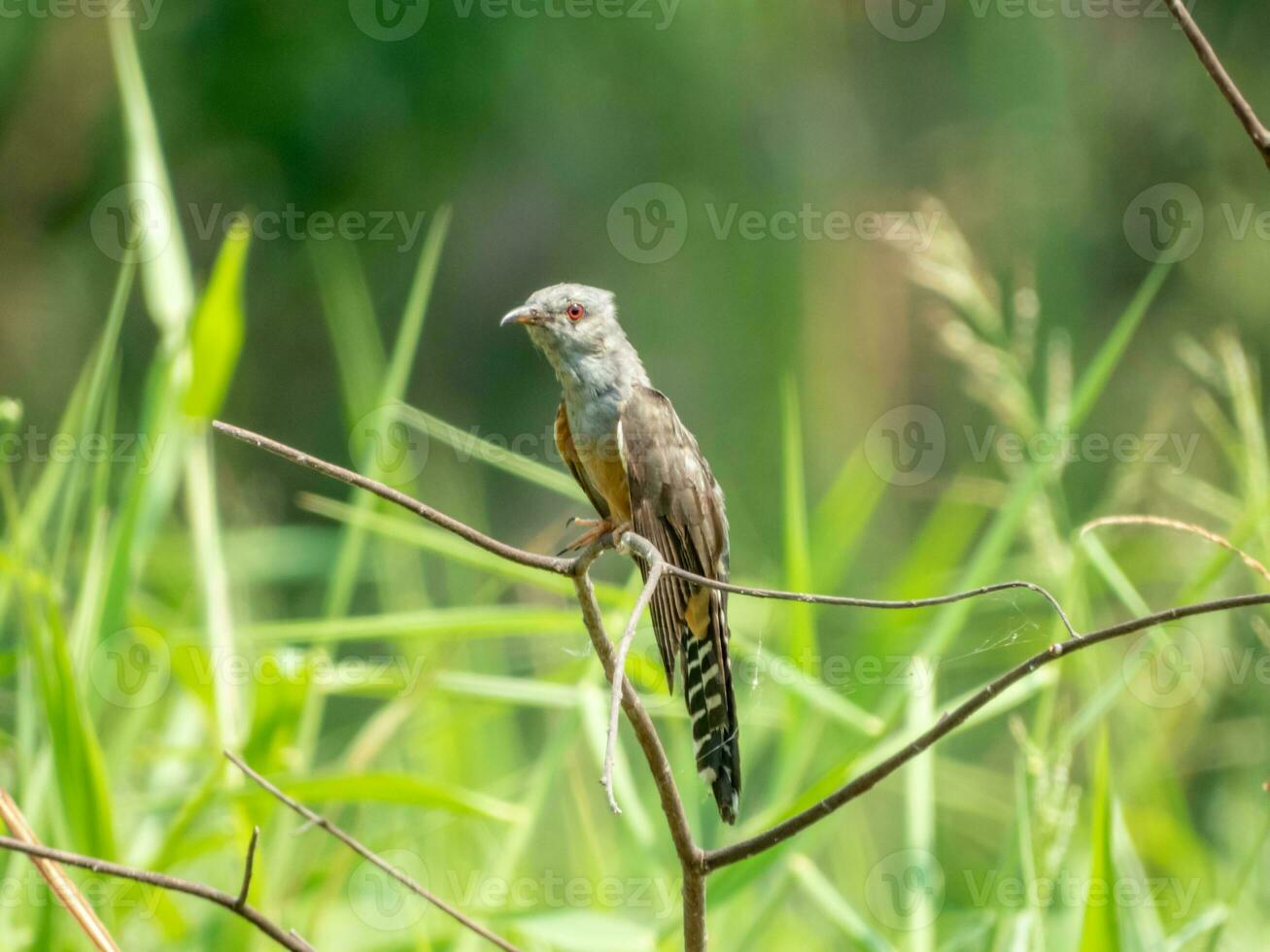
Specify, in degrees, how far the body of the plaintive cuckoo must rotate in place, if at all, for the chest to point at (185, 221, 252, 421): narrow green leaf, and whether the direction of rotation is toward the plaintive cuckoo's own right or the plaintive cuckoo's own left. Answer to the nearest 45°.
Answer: approximately 45° to the plaintive cuckoo's own right

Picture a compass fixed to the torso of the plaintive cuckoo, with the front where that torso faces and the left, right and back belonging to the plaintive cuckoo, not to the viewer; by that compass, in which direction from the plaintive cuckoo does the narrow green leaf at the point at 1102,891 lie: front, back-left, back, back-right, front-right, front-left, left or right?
back

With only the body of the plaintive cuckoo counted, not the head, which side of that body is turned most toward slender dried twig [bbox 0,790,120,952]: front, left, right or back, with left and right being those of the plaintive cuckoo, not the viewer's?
front

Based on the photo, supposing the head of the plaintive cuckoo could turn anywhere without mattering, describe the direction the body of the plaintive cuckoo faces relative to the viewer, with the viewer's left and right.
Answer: facing the viewer and to the left of the viewer

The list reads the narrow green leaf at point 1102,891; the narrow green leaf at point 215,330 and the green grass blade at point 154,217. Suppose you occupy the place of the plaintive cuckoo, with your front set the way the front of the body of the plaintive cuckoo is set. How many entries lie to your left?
1

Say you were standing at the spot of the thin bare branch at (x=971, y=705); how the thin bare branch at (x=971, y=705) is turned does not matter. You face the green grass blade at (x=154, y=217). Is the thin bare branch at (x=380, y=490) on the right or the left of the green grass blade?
left

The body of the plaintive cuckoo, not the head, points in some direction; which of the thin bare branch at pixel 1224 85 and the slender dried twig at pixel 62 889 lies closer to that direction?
the slender dried twig
